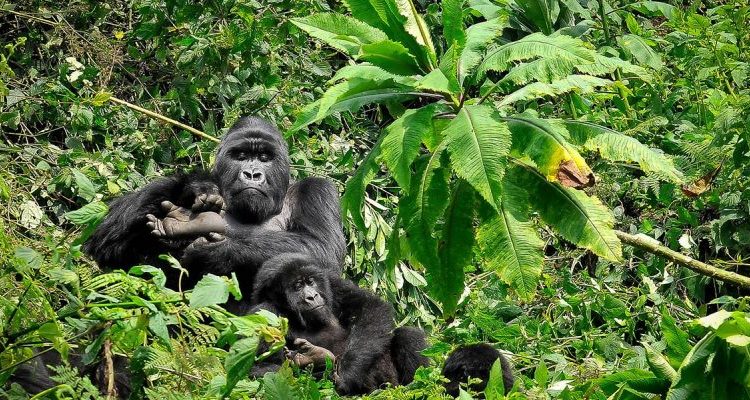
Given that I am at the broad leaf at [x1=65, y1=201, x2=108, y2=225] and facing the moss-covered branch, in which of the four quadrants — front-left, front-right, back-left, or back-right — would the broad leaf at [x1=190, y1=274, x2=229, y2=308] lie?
front-right

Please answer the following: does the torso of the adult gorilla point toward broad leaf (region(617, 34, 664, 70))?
no

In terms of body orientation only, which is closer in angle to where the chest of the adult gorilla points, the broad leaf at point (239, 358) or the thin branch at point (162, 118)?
the broad leaf

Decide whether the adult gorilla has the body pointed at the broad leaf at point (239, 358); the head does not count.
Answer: yes

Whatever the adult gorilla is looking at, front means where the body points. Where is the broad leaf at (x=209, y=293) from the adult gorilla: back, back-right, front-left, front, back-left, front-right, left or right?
front

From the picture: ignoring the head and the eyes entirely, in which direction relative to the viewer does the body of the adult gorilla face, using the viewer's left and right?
facing the viewer

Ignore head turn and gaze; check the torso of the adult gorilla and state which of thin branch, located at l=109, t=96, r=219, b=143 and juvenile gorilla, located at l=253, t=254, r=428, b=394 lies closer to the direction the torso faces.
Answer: the juvenile gorilla
